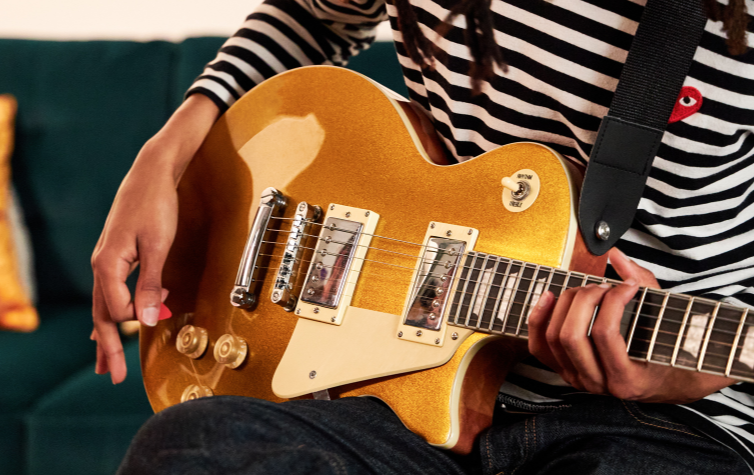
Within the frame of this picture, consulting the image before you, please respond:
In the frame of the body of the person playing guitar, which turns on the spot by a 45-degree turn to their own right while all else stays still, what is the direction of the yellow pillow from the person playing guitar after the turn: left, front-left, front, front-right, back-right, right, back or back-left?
front-right

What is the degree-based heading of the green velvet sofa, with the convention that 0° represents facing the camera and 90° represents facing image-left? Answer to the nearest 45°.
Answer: approximately 0°
